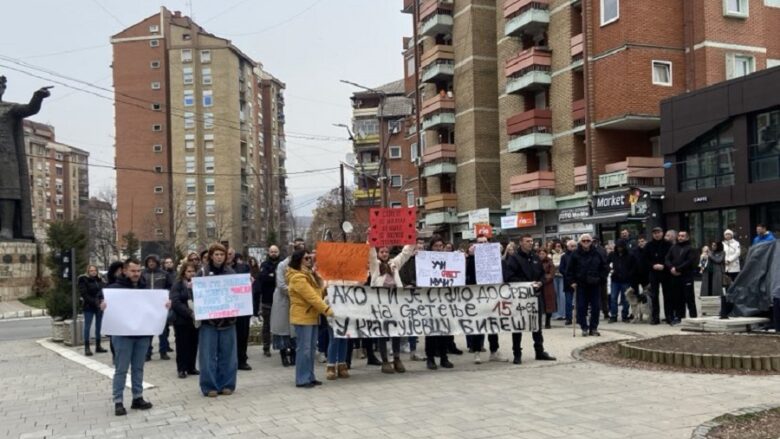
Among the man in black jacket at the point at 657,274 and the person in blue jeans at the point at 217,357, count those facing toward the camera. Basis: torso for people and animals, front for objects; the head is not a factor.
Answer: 2

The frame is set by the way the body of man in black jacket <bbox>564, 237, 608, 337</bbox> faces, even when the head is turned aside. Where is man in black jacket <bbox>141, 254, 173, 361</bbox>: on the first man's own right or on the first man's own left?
on the first man's own right

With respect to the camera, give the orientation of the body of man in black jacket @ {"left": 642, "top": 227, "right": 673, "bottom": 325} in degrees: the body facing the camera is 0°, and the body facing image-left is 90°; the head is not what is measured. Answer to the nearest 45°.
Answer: approximately 0°

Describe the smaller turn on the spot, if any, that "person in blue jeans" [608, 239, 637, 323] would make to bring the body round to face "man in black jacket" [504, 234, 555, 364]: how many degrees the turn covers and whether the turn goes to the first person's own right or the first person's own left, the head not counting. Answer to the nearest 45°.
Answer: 0° — they already face them

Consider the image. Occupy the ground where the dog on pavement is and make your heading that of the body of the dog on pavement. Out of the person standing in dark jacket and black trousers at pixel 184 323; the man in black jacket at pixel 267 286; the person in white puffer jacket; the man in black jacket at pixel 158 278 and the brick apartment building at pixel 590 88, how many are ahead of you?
3

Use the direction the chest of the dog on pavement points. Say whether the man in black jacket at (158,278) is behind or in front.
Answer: in front

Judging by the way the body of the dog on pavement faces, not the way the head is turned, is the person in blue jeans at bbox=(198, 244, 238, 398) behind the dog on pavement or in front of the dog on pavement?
in front
